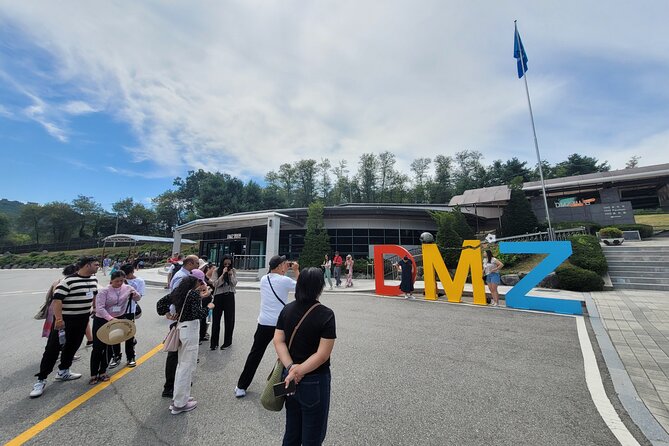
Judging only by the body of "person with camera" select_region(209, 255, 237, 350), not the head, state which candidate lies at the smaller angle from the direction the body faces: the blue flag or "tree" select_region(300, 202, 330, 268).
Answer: the blue flag

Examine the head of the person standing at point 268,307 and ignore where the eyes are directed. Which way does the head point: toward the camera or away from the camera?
away from the camera

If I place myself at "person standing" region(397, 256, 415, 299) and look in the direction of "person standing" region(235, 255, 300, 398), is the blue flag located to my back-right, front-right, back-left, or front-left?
back-left

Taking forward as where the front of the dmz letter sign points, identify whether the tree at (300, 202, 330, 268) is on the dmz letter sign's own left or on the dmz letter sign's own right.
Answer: on the dmz letter sign's own right

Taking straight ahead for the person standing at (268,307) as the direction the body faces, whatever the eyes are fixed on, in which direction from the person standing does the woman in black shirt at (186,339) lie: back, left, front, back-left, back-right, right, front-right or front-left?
back-left

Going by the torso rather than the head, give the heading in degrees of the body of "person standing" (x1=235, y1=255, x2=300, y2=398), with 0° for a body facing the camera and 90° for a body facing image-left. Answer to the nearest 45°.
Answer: approximately 225°

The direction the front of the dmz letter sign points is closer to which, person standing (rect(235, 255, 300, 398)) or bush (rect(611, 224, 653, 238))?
the person standing

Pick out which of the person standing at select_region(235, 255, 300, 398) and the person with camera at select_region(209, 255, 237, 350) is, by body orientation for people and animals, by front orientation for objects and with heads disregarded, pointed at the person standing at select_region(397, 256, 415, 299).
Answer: the person standing at select_region(235, 255, 300, 398)

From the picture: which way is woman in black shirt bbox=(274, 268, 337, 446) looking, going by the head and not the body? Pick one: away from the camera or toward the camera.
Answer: away from the camera
